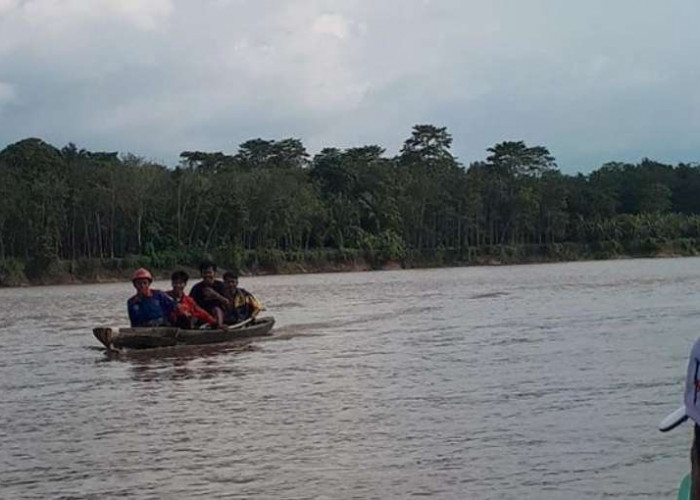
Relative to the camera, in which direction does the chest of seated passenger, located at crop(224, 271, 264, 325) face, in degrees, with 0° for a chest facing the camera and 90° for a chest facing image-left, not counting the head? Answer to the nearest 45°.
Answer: approximately 45°

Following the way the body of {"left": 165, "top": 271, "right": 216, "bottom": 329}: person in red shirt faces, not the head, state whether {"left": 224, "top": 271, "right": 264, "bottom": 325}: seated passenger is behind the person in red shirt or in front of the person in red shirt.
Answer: behind

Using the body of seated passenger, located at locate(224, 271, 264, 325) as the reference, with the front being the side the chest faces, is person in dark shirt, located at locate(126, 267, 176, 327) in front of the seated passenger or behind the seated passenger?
in front

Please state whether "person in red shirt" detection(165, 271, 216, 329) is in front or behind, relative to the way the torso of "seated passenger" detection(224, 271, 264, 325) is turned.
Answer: in front
